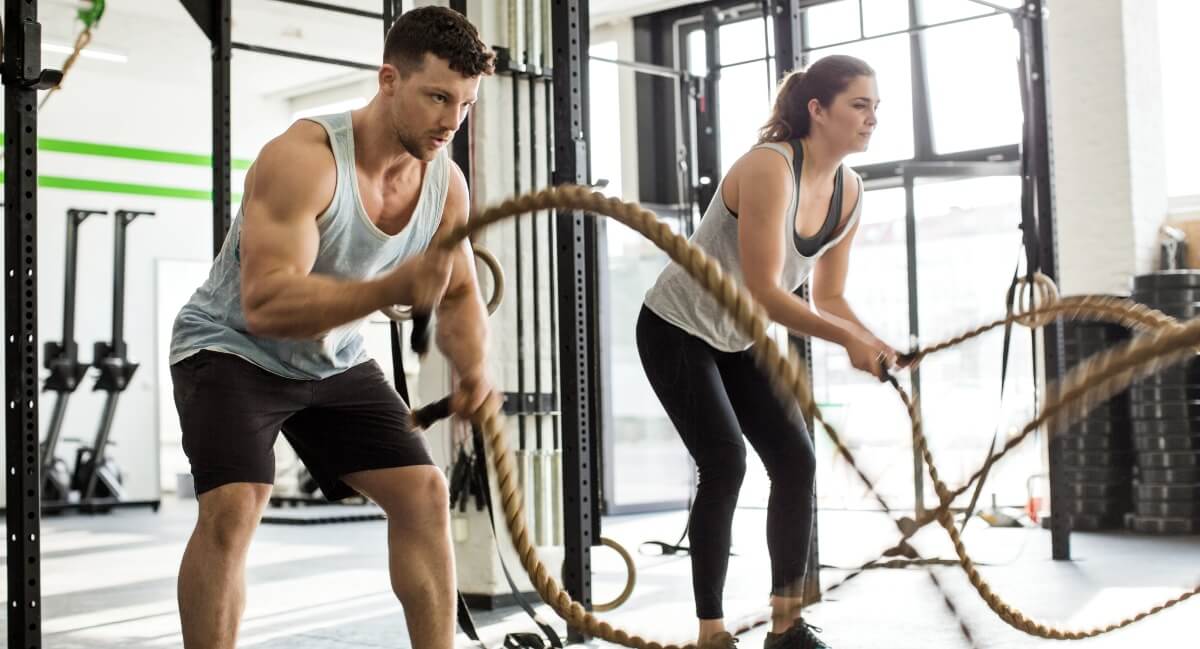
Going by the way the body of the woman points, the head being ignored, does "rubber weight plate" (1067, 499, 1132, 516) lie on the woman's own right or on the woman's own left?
on the woman's own left

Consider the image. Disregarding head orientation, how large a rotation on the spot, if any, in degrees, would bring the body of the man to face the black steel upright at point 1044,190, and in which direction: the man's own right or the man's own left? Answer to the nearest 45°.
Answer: approximately 90° to the man's own left

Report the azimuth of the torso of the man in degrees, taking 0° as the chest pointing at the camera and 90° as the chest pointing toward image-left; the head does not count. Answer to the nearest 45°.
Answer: approximately 315°

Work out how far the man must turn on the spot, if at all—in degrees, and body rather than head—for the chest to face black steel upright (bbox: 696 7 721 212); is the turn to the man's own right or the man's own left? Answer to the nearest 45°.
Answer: approximately 90° to the man's own left

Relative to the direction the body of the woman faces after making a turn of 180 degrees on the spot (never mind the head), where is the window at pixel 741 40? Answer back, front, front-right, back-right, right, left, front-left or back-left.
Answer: front-right

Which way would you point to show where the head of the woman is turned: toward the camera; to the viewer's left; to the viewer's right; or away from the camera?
to the viewer's right
